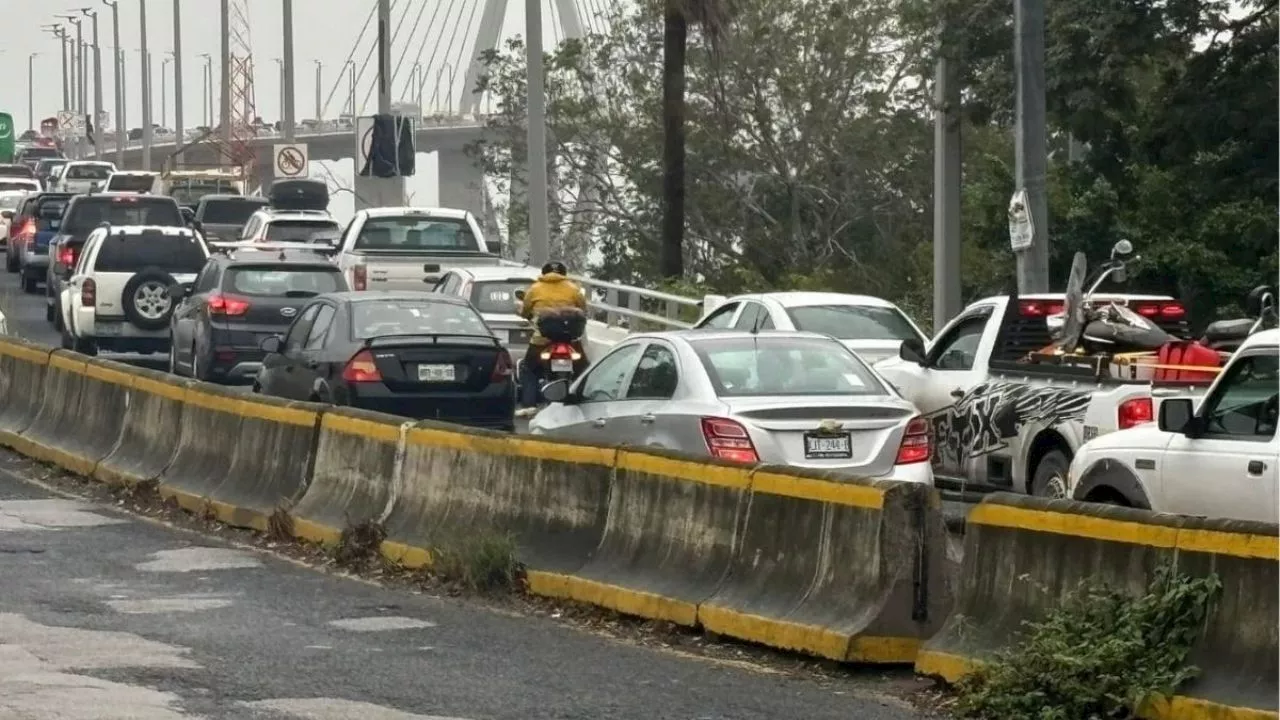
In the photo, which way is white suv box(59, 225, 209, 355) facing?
away from the camera

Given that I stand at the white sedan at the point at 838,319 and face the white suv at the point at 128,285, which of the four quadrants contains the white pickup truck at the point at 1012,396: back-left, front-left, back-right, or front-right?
back-left

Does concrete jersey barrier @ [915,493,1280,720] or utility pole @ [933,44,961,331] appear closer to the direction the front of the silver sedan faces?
the utility pole

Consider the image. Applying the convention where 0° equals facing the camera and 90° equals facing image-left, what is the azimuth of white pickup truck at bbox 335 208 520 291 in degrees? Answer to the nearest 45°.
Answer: approximately 180°

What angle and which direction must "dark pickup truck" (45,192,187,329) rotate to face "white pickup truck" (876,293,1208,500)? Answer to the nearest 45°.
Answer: approximately 180°

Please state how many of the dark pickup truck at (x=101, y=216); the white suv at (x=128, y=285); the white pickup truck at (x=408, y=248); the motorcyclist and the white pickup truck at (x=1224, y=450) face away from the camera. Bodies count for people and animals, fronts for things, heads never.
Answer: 4

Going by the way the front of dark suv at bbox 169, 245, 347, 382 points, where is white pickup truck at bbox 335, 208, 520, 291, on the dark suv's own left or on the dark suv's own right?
on the dark suv's own right

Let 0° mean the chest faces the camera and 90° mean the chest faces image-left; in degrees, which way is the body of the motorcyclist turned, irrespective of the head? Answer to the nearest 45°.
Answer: approximately 180°
